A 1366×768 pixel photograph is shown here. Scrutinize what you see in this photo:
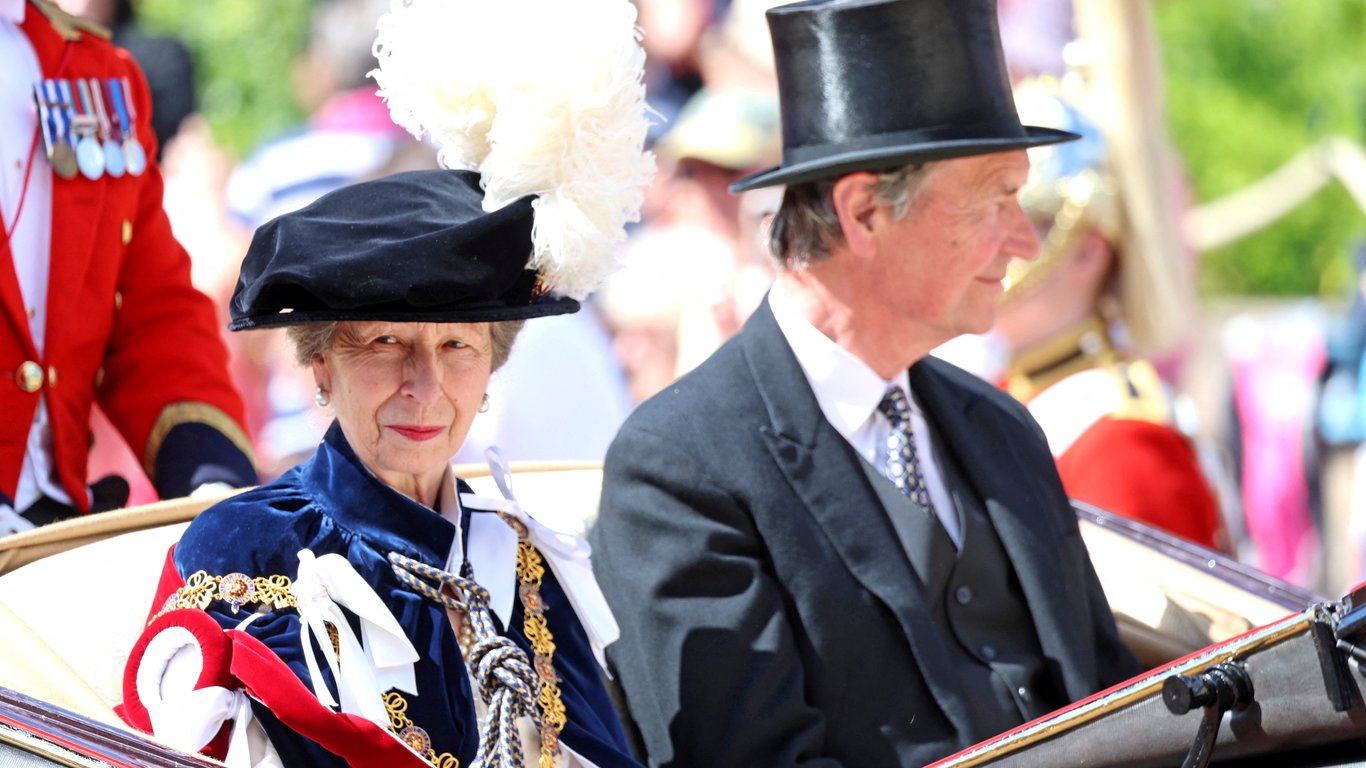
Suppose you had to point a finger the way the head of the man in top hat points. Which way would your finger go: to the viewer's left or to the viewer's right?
to the viewer's right

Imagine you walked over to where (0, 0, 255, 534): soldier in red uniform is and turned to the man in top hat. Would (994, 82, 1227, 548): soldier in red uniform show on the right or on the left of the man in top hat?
left

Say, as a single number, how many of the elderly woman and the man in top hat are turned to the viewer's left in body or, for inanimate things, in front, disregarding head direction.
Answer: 0

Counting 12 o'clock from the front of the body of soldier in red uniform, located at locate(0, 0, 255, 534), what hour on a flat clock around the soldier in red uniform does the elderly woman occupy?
The elderly woman is roughly at 10 o'clock from the soldier in red uniform.

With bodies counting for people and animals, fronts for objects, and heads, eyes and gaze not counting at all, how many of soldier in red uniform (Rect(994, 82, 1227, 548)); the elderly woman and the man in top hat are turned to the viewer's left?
1

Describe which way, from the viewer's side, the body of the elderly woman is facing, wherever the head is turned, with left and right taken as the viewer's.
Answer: facing the viewer and to the right of the viewer

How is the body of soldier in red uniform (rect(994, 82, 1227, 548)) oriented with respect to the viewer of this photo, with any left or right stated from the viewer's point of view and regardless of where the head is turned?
facing to the left of the viewer
